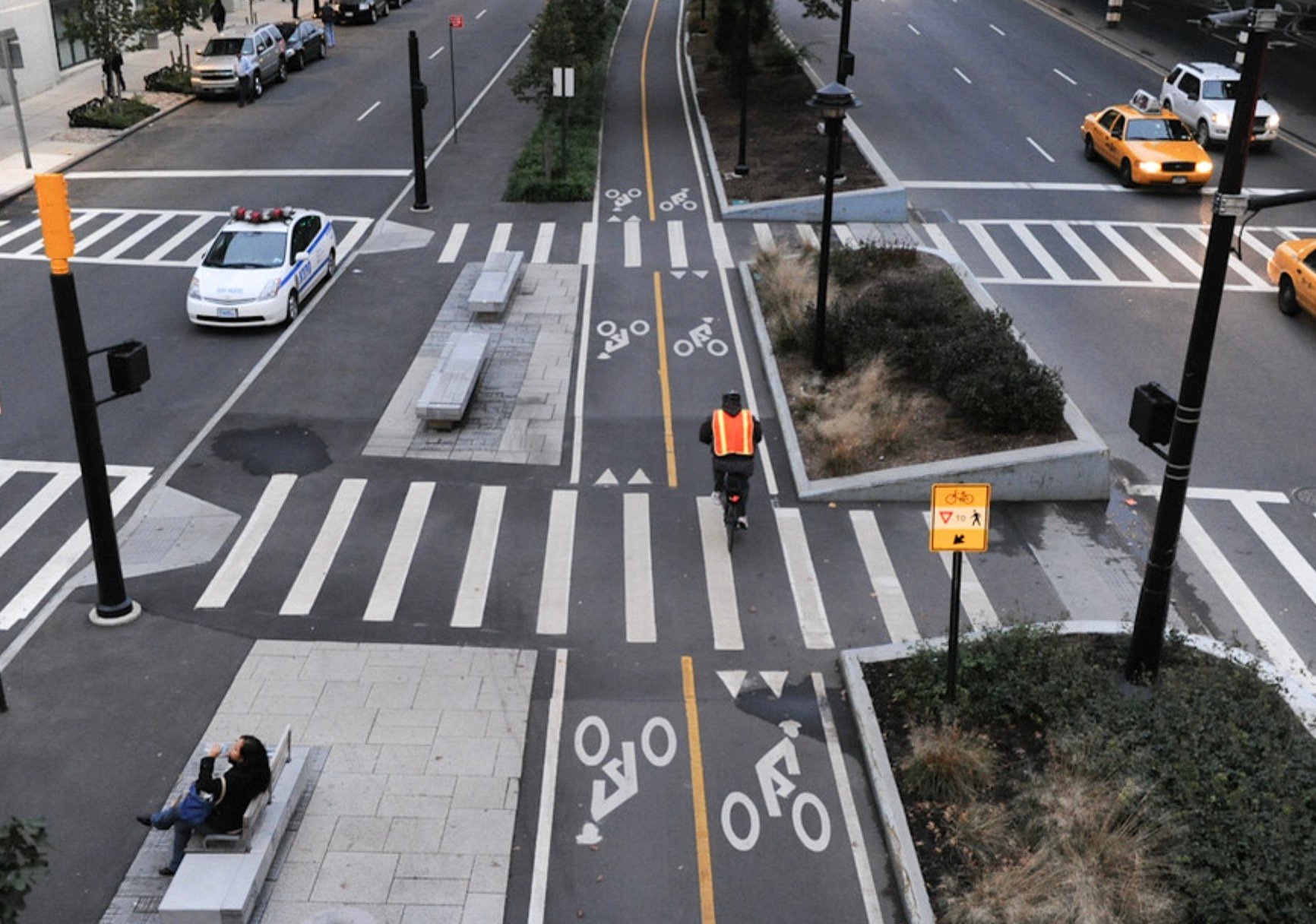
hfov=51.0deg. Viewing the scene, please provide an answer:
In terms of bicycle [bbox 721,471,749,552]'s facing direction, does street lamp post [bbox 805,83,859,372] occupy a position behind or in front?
in front

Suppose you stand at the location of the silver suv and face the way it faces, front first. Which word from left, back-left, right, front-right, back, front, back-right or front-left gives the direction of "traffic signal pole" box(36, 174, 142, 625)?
front-left

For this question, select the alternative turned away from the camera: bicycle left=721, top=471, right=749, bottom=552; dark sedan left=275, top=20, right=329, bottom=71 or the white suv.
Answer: the bicycle

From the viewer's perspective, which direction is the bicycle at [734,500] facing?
away from the camera

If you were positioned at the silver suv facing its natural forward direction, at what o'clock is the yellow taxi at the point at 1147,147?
The yellow taxi is roughly at 9 o'clock from the silver suv.

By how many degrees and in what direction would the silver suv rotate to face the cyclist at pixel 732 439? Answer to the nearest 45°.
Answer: approximately 45° to its left

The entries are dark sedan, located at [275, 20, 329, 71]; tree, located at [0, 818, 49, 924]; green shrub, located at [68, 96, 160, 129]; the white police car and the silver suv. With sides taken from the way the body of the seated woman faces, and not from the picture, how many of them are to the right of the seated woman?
4

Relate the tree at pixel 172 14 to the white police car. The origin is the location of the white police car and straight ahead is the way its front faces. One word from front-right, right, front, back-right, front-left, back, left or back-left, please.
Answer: back-right

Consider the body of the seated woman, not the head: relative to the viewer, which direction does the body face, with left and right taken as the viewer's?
facing to the left of the viewer

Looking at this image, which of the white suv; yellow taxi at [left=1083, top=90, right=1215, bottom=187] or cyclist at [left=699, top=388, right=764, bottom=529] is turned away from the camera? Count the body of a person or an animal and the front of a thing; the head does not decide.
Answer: the cyclist

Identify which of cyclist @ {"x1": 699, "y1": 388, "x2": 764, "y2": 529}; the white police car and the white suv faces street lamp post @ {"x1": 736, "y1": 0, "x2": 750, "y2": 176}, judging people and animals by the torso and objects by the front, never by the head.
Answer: the cyclist

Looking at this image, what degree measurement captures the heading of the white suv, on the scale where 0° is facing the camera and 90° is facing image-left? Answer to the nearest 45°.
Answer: approximately 315°

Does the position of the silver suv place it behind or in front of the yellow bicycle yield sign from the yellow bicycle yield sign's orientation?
behind

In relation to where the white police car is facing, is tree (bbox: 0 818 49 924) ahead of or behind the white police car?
ahead

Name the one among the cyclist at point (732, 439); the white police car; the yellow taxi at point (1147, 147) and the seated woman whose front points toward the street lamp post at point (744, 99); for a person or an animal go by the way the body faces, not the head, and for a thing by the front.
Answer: the cyclist

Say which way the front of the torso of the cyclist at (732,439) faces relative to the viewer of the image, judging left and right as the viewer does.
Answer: facing away from the viewer
